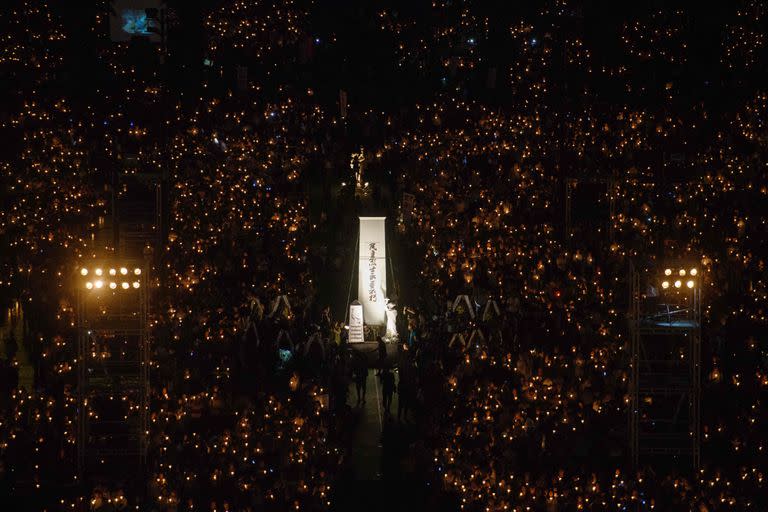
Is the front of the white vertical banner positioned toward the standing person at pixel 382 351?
yes

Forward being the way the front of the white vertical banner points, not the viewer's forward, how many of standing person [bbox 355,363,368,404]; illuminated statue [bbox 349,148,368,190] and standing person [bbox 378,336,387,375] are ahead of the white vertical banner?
2

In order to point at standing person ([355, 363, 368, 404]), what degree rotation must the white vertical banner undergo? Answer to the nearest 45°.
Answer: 0° — it already faces them

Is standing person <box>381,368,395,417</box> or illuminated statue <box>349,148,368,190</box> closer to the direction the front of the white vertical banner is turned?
the standing person

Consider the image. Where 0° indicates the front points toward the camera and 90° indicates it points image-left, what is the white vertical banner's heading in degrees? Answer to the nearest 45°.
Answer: approximately 0°

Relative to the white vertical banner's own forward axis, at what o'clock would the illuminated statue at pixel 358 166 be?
The illuminated statue is roughly at 6 o'clock from the white vertical banner.
